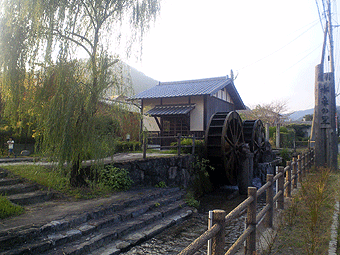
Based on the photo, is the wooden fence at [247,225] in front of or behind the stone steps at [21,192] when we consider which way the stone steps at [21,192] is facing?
in front

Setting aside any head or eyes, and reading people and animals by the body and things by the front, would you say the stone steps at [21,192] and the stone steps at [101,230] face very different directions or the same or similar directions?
same or similar directions

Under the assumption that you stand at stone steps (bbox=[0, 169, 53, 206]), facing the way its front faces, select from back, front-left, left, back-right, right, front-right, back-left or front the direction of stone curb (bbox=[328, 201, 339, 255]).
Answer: front

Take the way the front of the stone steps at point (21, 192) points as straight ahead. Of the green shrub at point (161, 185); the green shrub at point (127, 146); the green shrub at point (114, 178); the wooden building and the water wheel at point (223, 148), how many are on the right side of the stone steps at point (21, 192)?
0

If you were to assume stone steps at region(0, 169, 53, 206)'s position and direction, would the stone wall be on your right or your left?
on your left

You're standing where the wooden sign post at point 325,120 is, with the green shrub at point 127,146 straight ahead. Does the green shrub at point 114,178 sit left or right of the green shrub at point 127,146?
left

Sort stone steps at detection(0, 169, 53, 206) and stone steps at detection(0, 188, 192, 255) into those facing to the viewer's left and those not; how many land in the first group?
0

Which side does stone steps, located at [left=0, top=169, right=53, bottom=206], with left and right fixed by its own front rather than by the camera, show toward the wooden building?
left

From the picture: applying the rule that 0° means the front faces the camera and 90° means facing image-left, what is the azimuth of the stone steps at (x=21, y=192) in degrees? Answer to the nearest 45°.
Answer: approximately 315°

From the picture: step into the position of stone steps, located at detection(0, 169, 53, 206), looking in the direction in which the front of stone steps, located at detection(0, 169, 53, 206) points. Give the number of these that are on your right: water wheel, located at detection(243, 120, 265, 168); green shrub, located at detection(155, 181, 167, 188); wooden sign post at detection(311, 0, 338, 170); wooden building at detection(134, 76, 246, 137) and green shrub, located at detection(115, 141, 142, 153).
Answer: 0

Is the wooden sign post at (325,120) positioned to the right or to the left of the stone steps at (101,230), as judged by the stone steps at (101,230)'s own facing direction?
on its left

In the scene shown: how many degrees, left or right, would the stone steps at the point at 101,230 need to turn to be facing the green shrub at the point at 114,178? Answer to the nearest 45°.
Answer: approximately 135° to its left

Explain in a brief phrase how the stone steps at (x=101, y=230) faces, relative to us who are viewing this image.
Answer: facing the viewer and to the right of the viewer

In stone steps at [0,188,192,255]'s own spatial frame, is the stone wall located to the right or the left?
on its left

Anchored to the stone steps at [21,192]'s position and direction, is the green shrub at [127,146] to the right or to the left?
on its left

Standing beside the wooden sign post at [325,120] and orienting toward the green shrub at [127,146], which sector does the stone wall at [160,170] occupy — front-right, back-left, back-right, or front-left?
front-left

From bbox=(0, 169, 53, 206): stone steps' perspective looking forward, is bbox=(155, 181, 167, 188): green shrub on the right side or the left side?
on its left
